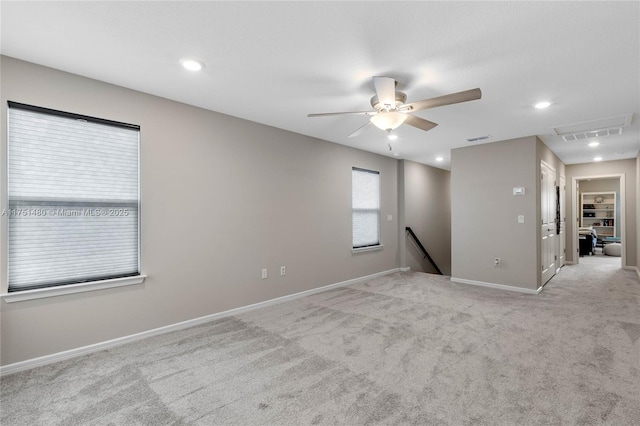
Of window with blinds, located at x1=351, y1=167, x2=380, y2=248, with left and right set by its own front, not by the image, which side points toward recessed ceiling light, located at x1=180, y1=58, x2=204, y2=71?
right

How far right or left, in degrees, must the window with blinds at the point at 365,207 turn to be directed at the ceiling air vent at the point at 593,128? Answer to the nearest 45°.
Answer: approximately 45° to its left

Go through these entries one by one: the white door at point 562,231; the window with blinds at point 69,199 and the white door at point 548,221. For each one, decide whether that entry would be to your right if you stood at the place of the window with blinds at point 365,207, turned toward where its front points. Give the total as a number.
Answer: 1

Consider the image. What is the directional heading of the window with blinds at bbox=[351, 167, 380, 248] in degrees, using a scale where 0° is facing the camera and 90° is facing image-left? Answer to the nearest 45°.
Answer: approximately 315°

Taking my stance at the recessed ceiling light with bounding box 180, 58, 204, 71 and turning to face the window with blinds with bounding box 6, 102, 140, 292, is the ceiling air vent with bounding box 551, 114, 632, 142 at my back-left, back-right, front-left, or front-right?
back-right

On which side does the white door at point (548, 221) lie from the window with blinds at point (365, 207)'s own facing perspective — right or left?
on its left

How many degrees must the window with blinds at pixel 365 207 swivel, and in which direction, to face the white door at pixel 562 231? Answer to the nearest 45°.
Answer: approximately 45° to its left
